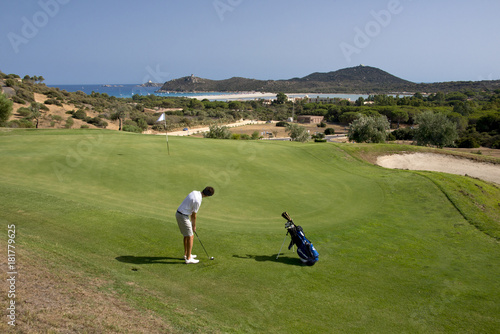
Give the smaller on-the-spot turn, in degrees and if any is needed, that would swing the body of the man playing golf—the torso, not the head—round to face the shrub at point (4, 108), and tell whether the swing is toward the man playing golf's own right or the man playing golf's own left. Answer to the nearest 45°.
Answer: approximately 135° to the man playing golf's own left

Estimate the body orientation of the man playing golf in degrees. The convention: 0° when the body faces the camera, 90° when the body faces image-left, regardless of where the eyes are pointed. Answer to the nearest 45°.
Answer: approximately 270°
